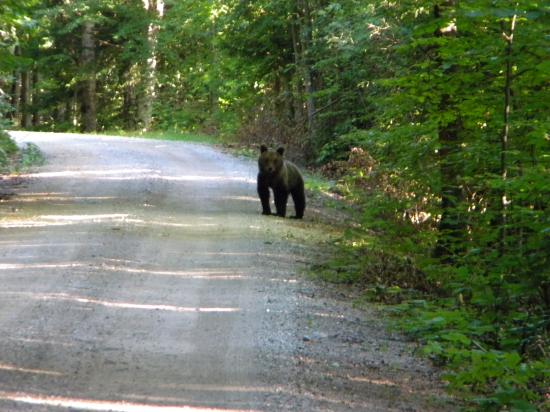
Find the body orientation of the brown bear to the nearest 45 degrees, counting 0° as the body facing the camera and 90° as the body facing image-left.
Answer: approximately 45°
